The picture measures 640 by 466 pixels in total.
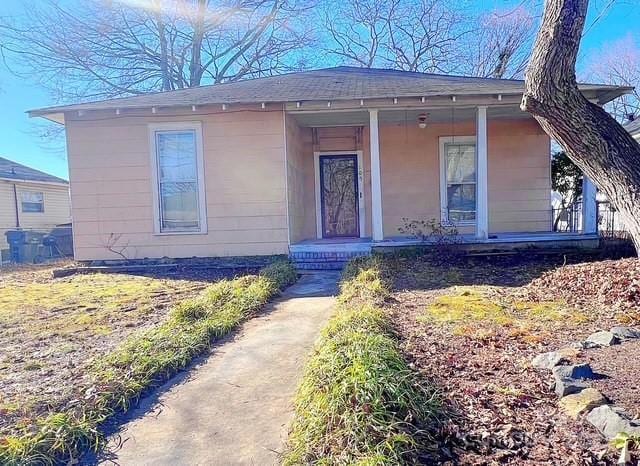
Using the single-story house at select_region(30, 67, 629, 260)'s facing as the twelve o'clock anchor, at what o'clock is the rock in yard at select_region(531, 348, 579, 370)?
The rock in yard is roughly at 11 o'clock from the single-story house.

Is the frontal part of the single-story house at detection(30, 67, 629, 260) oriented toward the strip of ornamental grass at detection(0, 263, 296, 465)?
yes

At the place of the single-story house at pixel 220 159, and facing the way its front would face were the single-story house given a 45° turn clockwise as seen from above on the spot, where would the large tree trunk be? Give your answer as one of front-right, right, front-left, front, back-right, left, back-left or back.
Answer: left

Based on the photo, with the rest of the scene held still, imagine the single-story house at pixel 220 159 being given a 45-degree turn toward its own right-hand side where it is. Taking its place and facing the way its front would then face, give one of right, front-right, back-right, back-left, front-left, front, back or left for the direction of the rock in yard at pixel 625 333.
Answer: left

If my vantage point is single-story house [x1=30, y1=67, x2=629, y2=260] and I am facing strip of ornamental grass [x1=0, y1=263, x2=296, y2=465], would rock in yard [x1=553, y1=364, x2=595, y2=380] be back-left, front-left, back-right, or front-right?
front-left

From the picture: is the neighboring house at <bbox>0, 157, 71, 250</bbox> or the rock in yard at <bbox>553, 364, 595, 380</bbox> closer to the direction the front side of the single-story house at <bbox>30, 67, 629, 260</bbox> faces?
the rock in yard

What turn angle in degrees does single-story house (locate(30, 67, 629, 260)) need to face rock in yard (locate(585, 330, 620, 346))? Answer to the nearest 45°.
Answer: approximately 45° to its left

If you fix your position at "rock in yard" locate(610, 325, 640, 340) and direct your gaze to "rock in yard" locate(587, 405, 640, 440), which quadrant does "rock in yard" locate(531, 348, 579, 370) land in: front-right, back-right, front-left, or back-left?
front-right

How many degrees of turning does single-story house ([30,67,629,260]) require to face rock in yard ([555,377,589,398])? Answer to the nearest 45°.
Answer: approximately 45° to its left

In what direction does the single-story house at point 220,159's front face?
toward the camera

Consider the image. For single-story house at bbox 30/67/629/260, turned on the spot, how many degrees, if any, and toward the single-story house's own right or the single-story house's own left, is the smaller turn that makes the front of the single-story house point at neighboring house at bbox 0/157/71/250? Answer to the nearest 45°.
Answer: approximately 135° to the single-story house's own right

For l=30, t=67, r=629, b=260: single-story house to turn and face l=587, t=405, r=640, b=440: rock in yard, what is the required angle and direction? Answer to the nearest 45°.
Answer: approximately 45° to its left
